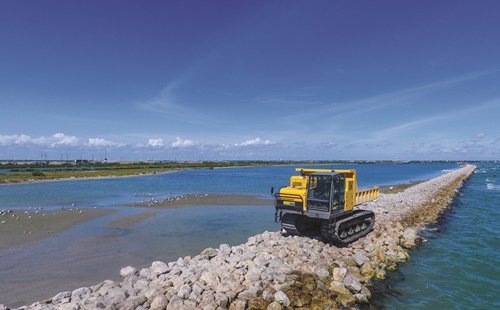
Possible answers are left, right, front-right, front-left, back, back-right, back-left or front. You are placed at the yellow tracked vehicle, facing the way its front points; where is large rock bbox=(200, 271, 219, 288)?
front

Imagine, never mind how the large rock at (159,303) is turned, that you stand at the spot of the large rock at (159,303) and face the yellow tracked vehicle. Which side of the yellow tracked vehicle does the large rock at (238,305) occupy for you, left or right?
right

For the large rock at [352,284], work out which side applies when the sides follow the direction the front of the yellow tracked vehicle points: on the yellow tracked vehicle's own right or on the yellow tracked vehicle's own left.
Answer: on the yellow tracked vehicle's own left

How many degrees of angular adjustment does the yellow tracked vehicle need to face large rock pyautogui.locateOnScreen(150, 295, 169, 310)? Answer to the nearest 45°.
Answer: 0° — it already faces it

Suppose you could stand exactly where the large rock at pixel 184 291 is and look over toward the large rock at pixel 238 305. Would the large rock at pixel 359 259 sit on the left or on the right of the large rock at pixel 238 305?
left

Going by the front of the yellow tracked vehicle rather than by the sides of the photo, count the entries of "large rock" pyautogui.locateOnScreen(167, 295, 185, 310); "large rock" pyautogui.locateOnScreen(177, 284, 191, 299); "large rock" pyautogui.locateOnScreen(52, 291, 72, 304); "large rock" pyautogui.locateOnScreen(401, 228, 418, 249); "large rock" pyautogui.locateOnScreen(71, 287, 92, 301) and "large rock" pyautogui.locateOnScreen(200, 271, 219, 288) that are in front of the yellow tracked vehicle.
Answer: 5

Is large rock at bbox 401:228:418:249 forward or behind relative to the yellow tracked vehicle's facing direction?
behind

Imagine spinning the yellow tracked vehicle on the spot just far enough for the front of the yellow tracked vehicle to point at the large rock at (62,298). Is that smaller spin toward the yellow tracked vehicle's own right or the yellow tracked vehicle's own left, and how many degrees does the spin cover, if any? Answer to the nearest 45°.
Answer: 0° — it already faces it

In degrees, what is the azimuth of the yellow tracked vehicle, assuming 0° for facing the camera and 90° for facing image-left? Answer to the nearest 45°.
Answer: approximately 45°

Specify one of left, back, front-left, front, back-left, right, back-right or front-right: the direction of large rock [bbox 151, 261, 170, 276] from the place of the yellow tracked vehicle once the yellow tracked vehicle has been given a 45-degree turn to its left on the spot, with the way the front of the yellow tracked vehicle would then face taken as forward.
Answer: front-right

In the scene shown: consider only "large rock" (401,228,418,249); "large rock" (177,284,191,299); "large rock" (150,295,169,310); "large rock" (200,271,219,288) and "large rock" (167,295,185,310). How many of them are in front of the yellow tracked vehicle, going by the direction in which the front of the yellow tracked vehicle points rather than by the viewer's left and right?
4

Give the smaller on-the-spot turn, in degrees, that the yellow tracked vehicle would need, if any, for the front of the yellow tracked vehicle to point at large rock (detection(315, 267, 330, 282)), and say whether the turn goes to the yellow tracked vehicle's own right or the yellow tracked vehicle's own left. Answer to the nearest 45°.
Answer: approximately 45° to the yellow tracked vehicle's own left

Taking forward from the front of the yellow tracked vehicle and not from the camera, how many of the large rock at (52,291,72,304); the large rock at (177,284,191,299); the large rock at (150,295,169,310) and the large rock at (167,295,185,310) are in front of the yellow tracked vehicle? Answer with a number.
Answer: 4

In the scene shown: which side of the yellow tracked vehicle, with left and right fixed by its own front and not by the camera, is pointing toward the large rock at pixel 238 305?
front
